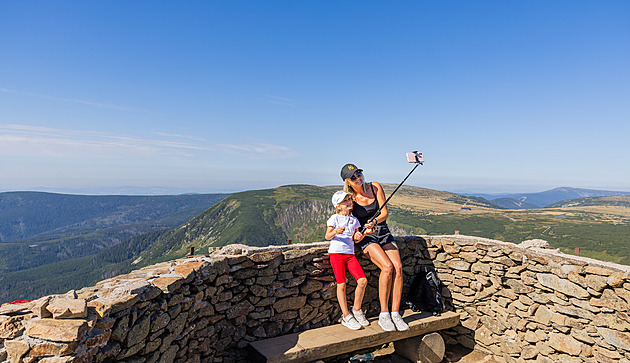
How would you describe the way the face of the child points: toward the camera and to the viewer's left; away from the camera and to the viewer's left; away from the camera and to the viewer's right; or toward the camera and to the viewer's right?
toward the camera and to the viewer's right

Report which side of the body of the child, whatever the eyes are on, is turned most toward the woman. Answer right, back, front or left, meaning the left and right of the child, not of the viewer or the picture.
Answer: left

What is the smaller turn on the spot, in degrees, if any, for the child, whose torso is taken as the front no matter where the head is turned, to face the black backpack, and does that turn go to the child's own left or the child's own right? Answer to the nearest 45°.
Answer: approximately 90° to the child's own left

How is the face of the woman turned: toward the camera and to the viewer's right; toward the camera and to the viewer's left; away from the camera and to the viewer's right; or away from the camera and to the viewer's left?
toward the camera and to the viewer's right
